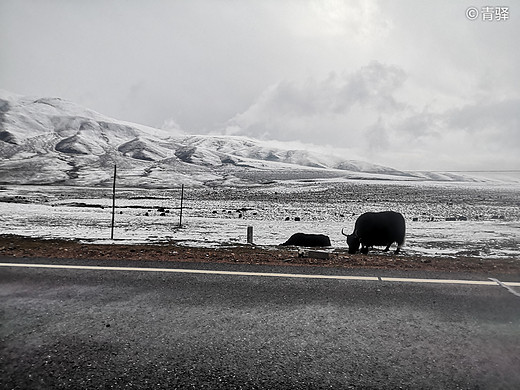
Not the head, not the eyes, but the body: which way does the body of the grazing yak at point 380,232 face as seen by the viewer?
to the viewer's left

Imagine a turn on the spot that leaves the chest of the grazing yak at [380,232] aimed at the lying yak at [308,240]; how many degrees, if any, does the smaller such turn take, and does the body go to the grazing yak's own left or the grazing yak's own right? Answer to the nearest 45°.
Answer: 0° — it already faces it
